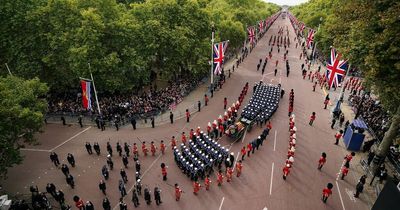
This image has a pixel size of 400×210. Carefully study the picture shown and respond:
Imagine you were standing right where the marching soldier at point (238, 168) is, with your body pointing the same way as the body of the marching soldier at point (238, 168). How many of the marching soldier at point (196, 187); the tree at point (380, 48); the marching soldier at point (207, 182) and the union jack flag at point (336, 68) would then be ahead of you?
2

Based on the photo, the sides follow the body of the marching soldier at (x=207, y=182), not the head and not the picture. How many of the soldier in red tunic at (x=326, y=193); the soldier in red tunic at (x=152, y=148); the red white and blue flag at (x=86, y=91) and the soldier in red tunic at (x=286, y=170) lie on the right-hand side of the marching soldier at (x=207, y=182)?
2

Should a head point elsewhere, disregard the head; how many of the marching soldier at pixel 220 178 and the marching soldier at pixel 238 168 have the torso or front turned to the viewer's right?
0
